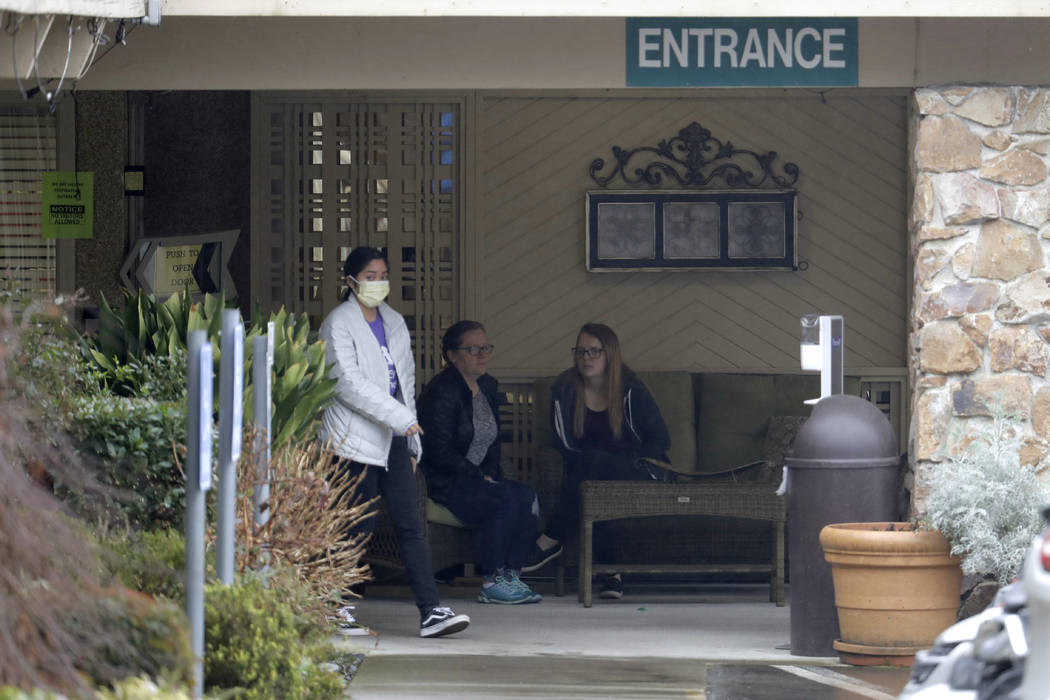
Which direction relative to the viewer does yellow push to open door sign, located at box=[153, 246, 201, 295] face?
toward the camera

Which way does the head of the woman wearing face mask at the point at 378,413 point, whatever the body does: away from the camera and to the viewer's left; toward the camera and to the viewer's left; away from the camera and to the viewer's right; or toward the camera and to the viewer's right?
toward the camera and to the viewer's right

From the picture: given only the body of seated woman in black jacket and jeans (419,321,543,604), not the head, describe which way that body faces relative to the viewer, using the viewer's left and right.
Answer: facing the viewer and to the right of the viewer

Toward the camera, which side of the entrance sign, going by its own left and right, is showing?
front

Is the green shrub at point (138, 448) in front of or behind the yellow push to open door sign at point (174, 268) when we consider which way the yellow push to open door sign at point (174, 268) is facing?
in front

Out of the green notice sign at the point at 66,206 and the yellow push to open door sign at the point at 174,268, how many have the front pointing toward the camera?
2

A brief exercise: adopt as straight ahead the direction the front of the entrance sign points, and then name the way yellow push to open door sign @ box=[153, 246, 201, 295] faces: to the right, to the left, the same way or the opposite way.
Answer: the same way

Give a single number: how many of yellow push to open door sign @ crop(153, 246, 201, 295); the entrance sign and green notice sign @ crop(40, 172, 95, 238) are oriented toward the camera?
3

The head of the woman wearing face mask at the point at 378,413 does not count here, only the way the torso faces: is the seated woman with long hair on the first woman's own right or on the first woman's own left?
on the first woman's own left

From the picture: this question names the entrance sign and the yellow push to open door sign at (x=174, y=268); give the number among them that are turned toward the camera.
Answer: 2

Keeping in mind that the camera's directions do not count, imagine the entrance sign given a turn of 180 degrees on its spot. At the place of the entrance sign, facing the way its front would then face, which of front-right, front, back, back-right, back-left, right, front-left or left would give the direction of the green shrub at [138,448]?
back-left

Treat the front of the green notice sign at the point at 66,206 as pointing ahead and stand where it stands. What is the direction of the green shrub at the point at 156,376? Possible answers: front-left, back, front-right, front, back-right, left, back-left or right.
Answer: front

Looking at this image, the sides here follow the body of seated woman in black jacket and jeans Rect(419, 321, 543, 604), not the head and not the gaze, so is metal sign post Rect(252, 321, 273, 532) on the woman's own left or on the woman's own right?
on the woman's own right

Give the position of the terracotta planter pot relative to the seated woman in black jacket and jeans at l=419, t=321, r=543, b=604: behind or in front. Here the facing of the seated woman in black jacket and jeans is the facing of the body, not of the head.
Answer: in front
